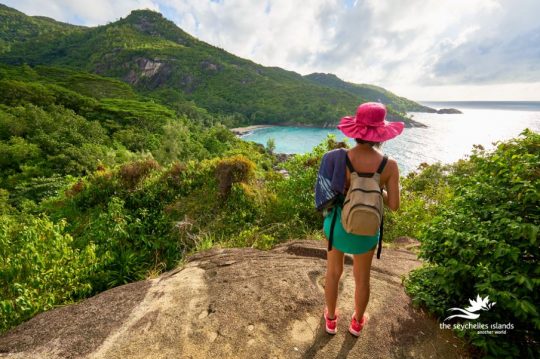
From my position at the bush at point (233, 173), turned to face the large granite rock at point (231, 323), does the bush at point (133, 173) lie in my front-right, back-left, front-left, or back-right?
back-right

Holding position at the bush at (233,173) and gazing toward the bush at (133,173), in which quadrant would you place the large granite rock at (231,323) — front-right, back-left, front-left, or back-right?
back-left

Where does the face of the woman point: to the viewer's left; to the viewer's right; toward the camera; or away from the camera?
away from the camera

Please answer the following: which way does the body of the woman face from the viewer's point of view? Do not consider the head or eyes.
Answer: away from the camera

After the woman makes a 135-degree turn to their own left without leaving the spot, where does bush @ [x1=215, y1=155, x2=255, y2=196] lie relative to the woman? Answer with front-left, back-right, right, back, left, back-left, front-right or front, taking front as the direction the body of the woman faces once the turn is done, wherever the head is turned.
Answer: right

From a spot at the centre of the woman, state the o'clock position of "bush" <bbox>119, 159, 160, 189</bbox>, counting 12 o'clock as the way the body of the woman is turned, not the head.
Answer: The bush is roughly at 10 o'clock from the woman.

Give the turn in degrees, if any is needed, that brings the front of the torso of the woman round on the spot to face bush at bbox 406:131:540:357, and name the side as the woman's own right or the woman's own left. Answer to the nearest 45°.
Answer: approximately 90° to the woman's own right

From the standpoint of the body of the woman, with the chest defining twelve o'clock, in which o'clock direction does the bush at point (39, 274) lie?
The bush is roughly at 9 o'clock from the woman.
